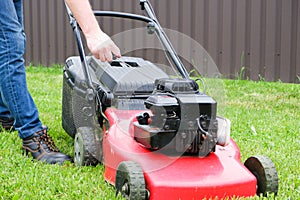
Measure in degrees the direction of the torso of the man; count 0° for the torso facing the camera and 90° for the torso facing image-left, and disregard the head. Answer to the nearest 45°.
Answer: approximately 270°

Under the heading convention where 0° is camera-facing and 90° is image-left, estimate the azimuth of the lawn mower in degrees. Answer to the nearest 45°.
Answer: approximately 315°

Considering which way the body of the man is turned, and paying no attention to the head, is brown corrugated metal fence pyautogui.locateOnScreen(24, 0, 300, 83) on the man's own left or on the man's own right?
on the man's own left

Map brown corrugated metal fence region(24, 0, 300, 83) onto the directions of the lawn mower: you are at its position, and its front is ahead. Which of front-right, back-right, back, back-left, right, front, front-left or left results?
back-left
